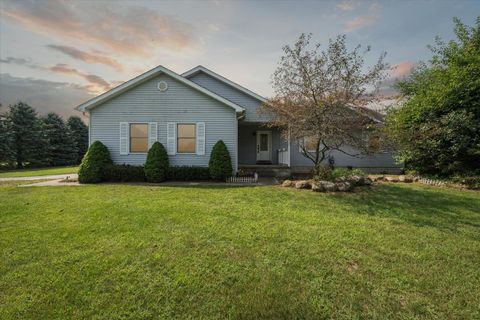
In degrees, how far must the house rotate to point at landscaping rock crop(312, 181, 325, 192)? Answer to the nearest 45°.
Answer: approximately 45° to its left

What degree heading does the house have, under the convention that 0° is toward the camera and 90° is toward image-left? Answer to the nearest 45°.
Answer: approximately 0°

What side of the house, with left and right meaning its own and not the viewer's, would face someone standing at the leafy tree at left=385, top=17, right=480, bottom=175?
left

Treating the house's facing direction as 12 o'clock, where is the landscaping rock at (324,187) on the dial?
The landscaping rock is roughly at 10 o'clock from the house.

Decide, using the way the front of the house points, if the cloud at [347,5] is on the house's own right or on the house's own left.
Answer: on the house's own left

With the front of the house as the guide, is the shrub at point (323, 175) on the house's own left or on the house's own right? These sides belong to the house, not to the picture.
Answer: on the house's own left

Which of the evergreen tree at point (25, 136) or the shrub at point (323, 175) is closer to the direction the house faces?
the shrub

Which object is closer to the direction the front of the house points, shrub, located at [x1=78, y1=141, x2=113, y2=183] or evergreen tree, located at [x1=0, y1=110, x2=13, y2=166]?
the shrub
